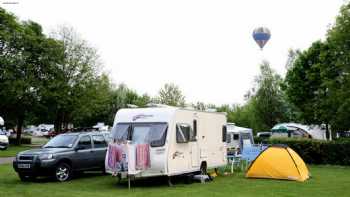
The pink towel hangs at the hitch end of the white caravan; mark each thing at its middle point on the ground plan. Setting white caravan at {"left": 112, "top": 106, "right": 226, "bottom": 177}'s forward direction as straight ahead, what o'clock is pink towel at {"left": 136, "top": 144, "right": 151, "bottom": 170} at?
The pink towel is roughly at 12 o'clock from the white caravan.

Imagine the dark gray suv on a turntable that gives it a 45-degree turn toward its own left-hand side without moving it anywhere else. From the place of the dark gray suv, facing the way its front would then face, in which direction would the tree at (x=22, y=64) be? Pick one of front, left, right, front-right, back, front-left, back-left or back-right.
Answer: back

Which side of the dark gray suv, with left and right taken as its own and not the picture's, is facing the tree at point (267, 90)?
back

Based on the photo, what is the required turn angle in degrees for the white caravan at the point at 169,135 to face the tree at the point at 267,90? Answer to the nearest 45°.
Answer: approximately 135° to its right

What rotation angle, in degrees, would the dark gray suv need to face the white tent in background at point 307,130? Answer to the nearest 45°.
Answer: approximately 180°

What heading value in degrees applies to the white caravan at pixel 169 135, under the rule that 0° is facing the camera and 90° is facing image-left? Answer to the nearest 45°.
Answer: approximately 45°

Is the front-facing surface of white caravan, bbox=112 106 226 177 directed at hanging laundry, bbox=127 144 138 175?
yes
